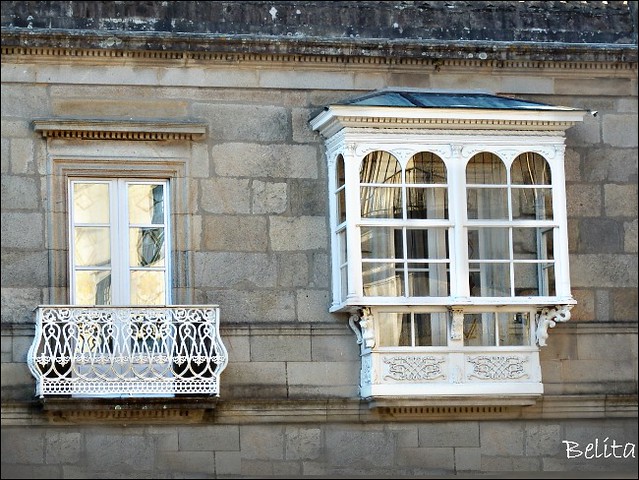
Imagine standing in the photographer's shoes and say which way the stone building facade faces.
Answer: facing the viewer
